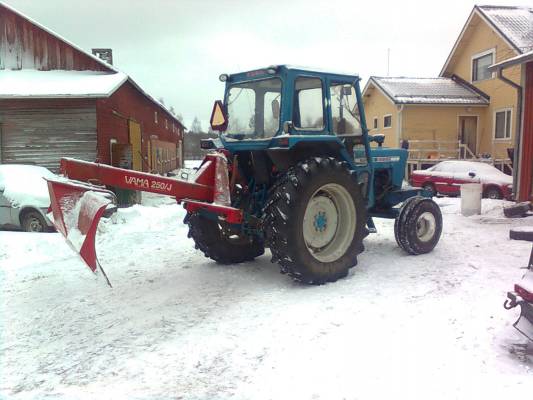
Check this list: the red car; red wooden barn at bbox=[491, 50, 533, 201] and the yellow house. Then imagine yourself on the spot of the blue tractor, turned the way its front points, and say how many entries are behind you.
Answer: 0

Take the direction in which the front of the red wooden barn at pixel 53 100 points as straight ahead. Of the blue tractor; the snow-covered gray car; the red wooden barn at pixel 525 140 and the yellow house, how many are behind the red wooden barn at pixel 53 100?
0

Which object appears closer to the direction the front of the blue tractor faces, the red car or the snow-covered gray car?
the red car

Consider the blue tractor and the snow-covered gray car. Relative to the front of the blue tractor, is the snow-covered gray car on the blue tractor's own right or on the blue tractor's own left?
on the blue tractor's own left

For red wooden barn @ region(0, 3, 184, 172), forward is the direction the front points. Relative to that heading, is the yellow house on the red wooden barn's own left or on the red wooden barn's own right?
on the red wooden barn's own left

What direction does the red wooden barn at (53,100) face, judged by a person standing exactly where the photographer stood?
facing the viewer and to the right of the viewer

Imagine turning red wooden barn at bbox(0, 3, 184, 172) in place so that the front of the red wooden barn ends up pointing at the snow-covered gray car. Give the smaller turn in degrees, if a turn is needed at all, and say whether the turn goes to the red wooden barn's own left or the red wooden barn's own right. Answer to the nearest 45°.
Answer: approximately 45° to the red wooden barn's own right

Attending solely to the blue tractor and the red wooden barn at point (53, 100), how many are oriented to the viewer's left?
0

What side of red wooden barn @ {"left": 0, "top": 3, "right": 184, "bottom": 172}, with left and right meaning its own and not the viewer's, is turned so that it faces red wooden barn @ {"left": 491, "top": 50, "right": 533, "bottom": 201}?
front

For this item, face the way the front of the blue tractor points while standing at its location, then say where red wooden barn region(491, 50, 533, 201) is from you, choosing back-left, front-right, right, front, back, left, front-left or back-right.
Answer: front

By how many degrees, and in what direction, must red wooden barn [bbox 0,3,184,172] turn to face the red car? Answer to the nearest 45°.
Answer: approximately 45° to its left

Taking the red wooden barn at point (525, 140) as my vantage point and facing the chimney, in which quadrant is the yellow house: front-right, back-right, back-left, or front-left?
front-right

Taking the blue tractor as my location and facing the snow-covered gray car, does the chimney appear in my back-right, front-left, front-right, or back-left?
front-right

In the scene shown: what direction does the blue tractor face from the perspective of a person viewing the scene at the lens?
facing away from the viewer and to the right of the viewer

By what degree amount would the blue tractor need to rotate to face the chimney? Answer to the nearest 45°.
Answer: approximately 90° to its left
